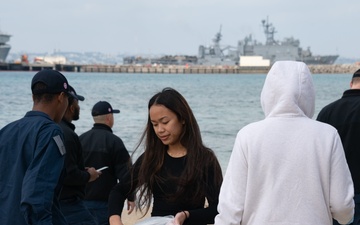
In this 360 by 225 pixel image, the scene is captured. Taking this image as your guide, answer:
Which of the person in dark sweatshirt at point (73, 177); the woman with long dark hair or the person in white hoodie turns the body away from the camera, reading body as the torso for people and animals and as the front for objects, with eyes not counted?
the person in white hoodie

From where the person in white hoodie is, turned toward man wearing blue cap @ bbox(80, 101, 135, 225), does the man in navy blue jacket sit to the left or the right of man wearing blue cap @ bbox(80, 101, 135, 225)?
left

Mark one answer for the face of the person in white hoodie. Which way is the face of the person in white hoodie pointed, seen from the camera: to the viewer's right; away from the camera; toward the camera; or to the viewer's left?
away from the camera

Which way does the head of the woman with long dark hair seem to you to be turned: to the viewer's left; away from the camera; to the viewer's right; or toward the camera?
toward the camera

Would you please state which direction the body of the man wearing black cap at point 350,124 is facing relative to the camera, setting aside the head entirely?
away from the camera

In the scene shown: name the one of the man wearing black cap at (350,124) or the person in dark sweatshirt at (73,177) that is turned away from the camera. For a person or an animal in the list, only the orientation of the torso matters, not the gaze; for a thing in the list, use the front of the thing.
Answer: the man wearing black cap

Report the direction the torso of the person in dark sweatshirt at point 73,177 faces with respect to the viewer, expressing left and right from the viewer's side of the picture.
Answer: facing to the right of the viewer

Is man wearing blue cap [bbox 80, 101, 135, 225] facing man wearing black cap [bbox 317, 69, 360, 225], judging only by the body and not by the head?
no

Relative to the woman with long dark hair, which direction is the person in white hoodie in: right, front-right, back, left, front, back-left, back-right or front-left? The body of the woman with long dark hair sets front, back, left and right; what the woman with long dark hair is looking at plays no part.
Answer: left

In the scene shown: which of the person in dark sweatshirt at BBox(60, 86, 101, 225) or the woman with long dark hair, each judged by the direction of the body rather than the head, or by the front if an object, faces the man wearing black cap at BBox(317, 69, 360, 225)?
the person in dark sweatshirt

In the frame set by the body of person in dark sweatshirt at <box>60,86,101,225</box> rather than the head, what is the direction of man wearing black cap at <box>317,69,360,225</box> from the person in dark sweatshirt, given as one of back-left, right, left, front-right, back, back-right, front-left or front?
front

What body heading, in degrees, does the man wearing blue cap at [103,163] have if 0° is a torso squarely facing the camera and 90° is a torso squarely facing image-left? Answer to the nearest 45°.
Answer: approximately 225°

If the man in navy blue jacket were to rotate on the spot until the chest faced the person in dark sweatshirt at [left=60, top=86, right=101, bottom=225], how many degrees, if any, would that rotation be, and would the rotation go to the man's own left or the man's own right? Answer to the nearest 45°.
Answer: approximately 45° to the man's own left

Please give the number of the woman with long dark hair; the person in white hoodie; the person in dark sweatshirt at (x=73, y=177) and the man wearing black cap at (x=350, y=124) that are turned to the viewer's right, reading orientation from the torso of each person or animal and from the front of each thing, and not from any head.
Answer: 1

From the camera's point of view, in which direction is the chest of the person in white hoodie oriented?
away from the camera

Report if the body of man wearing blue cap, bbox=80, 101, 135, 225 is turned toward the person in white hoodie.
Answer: no
